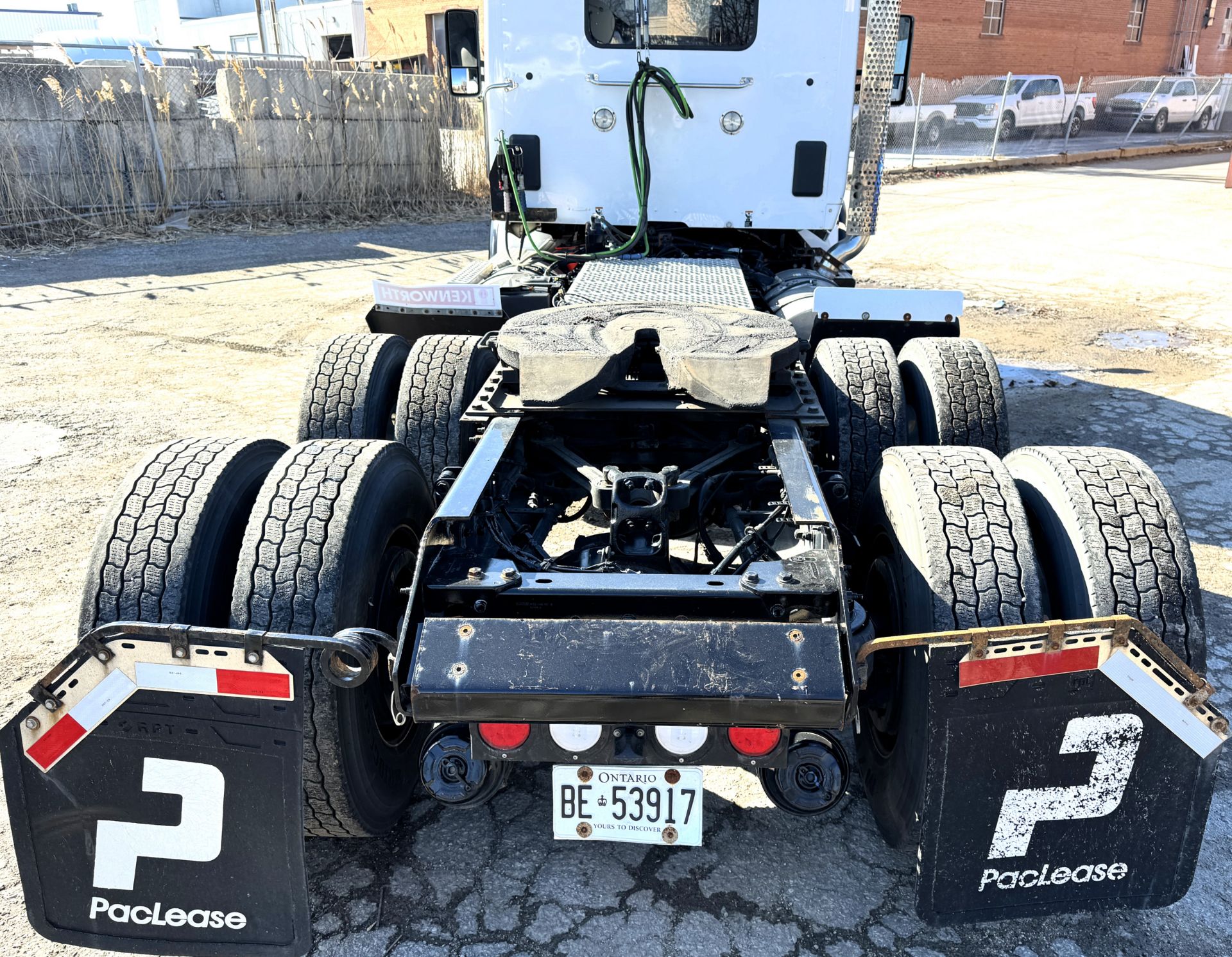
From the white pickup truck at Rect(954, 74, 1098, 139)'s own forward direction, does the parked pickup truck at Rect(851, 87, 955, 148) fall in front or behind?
in front

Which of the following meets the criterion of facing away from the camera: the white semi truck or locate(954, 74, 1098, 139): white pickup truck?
the white semi truck

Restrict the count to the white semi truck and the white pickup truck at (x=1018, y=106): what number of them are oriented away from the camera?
1

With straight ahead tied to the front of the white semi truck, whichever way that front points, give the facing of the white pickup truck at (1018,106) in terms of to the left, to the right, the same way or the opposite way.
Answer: to the left

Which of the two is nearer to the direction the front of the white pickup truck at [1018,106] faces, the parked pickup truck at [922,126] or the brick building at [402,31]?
the parked pickup truck

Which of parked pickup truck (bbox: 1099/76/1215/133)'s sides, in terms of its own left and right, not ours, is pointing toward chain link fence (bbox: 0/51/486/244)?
front

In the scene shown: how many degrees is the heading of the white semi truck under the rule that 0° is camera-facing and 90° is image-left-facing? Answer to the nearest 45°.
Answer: approximately 180°

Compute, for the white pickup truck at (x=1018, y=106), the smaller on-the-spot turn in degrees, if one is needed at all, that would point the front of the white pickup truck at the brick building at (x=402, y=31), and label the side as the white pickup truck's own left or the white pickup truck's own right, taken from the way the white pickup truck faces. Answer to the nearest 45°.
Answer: approximately 45° to the white pickup truck's own right

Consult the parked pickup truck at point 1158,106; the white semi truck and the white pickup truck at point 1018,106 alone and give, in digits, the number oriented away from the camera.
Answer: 1

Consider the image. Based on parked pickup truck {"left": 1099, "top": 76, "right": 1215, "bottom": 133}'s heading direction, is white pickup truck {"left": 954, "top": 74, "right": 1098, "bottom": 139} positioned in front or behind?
in front

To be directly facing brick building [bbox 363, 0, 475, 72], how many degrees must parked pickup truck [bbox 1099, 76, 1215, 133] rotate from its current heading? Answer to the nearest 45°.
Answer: approximately 45° to its right
